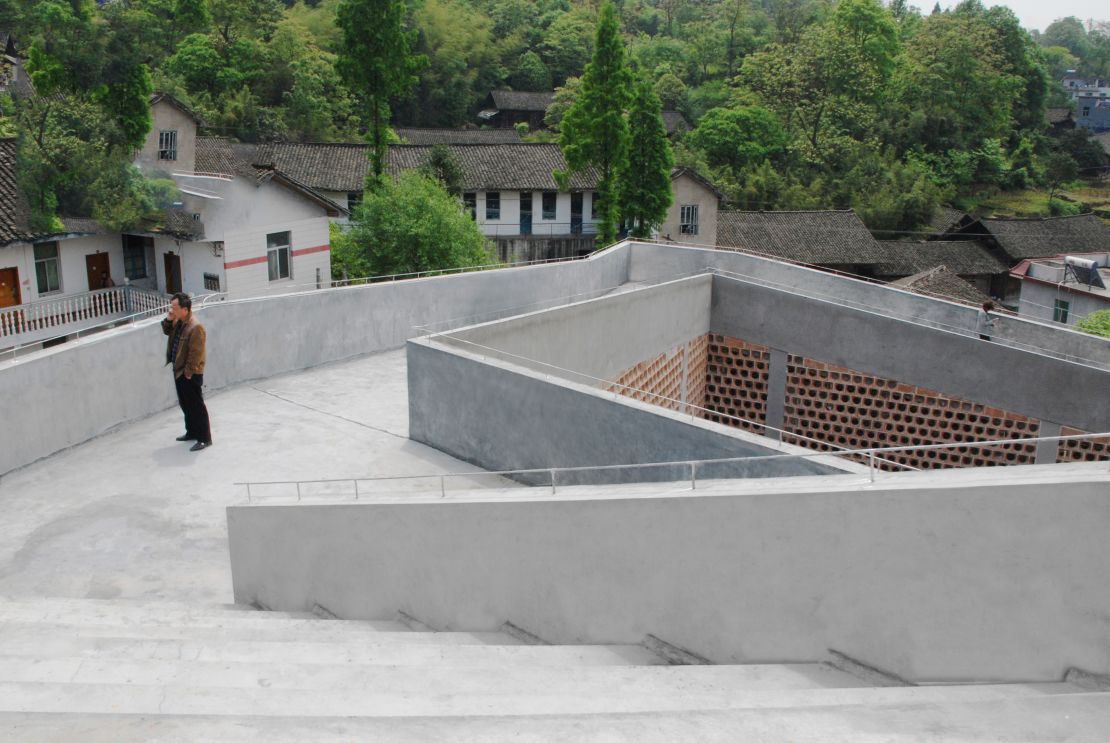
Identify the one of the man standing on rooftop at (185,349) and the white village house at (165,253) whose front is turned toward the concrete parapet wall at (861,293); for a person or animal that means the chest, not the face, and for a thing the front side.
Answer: the white village house

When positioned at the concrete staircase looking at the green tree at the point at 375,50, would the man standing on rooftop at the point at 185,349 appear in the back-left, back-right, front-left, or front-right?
front-left

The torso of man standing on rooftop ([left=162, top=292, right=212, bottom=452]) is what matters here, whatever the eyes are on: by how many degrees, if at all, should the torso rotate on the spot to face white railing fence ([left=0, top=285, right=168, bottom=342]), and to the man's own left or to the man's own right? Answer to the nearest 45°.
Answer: approximately 135° to the man's own right

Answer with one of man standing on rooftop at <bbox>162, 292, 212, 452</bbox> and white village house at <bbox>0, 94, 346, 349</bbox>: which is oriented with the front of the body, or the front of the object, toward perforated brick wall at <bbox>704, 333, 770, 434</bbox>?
the white village house

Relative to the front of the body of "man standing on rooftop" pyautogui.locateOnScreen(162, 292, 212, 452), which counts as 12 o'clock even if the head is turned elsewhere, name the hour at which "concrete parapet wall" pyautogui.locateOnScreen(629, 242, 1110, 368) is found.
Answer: The concrete parapet wall is roughly at 7 o'clock from the man standing on rooftop.

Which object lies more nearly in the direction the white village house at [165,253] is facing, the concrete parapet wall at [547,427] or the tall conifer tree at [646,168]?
the concrete parapet wall

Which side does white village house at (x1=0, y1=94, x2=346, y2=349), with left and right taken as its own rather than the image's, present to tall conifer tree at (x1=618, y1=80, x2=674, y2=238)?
left

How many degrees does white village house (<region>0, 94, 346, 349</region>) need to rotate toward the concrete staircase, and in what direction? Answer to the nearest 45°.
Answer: approximately 45° to its right

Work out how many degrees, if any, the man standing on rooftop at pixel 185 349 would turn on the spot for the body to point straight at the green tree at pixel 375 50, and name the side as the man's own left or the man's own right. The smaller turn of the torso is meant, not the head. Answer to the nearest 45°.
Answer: approximately 135° to the man's own right

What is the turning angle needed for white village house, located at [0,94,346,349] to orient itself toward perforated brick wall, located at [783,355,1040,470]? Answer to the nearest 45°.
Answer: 0° — it already faces it

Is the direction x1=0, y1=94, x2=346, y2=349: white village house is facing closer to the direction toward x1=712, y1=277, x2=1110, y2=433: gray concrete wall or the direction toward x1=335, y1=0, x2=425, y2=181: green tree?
the gray concrete wall

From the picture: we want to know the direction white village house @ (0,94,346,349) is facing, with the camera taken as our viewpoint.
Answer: facing the viewer and to the right of the viewer

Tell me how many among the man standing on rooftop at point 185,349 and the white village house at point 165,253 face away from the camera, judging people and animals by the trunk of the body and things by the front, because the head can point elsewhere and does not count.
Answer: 0

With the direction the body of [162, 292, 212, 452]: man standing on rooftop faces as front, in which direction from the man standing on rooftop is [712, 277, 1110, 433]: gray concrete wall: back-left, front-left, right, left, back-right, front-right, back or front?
back-left

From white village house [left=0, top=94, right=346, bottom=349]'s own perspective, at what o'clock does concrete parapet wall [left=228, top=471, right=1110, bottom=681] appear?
The concrete parapet wall is roughly at 1 o'clock from the white village house.

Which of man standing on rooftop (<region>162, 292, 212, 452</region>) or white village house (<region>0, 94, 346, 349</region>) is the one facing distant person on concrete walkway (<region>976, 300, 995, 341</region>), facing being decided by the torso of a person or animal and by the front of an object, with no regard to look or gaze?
the white village house

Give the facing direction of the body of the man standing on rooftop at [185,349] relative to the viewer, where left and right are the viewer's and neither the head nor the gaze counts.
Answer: facing the viewer and to the left of the viewer
